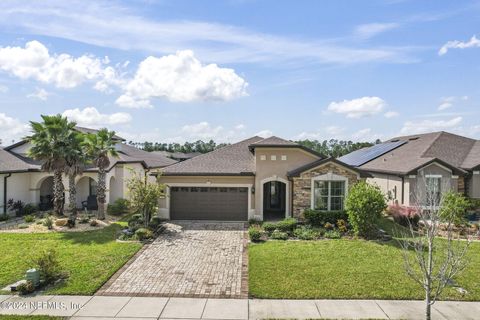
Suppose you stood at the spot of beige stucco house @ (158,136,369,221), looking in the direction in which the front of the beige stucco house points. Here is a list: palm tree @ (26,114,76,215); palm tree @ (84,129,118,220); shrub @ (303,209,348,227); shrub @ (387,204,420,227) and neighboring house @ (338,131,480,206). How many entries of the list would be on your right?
2

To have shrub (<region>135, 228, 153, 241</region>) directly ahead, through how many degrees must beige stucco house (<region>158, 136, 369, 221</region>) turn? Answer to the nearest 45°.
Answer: approximately 45° to its right

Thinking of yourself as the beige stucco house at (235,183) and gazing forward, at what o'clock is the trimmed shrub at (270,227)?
The trimmed shrub is roughly at 11 o'clock from the beige stucco house.

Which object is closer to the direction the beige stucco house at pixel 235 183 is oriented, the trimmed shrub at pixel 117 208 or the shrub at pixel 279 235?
the shrub

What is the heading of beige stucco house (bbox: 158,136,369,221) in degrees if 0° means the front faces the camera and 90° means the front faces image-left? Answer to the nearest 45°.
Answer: approximately 0°

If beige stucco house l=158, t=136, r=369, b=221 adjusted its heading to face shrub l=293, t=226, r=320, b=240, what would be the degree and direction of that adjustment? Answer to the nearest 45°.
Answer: approximately 45° to its left

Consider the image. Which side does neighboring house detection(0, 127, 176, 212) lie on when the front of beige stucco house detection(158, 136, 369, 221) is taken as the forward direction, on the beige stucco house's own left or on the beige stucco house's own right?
on the beige stucco house's own right
